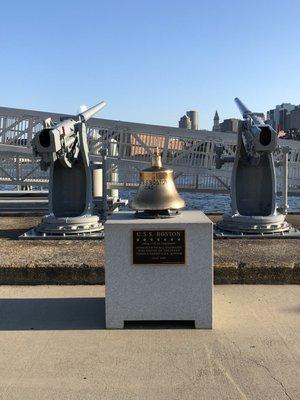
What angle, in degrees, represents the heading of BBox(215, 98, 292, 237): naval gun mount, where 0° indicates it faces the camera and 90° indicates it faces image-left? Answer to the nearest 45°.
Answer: approximately 135°

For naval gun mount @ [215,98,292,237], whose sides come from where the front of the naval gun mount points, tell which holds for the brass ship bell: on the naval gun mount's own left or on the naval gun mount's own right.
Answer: on the naval gun mount's own left

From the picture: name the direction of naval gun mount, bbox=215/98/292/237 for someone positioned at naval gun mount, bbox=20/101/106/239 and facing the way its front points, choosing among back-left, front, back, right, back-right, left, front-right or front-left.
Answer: front-right

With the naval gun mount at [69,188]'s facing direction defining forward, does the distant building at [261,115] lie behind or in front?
in front

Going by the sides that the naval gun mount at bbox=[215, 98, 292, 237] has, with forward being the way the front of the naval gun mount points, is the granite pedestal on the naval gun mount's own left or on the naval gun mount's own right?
on the naval gun mount's own left

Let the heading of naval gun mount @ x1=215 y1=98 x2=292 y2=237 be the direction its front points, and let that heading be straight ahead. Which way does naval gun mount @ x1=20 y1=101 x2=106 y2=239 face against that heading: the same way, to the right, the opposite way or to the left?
to the right

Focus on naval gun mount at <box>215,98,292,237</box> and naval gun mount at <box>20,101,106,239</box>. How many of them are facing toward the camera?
0

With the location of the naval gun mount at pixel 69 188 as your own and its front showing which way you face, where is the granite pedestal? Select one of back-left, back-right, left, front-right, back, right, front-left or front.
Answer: back-right

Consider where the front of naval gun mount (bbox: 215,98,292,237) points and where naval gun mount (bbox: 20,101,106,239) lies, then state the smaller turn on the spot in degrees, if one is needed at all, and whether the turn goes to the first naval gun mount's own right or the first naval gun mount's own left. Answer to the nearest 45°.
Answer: approximately 45° to the first naval gun mount's own left

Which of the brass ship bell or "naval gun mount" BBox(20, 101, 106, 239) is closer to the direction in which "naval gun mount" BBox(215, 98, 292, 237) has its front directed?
the naval gun mount

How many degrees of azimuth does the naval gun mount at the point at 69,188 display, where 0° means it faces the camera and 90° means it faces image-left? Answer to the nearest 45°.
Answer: approximately 225°
